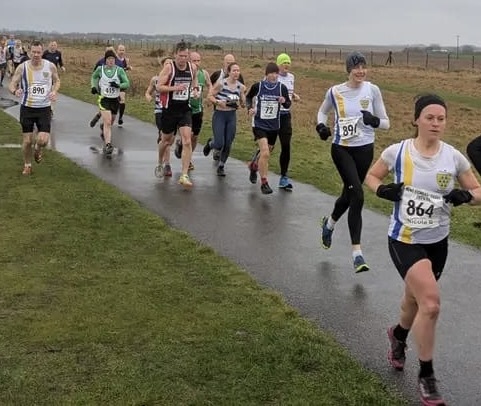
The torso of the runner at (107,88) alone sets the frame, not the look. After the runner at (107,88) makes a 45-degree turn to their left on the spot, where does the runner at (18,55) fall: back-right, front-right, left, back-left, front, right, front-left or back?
back-left

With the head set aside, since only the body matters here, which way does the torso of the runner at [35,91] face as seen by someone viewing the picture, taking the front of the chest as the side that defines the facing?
toward the camera

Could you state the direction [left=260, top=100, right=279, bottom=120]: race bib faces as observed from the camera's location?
facing the viewer

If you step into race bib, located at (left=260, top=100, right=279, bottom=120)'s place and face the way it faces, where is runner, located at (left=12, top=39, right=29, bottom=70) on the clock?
The runner is roughly at 5 o'clock from the race bib.

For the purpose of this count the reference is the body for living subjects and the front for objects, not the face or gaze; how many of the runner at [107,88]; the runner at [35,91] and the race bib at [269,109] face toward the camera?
3

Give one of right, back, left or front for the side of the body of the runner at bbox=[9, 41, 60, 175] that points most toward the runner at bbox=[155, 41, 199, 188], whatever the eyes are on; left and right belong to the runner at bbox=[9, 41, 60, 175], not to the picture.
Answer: left

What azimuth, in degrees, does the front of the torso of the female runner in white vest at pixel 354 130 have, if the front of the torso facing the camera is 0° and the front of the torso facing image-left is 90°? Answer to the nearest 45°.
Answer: approximately 315°

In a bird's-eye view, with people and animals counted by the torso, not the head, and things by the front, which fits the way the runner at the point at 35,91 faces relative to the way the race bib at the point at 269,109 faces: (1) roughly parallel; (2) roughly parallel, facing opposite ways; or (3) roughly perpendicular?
roughly parallel

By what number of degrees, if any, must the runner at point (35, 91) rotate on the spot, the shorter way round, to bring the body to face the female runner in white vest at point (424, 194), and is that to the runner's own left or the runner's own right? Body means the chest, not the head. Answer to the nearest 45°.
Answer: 0° — they already face them

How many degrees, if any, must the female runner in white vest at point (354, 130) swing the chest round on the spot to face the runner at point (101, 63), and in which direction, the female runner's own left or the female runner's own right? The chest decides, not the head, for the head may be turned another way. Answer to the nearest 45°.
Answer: approximately 180°

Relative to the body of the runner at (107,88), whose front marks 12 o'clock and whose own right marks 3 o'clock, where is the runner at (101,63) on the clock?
the runner at (101,63) is roughly at 6 o'clock from the runner at (107,88).

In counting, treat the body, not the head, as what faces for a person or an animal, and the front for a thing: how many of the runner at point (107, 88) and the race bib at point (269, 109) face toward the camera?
2

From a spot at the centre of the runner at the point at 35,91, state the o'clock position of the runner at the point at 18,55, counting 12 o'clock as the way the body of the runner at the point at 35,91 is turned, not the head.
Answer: the runner at the point at 18,55 is roughly at 6 o'clock from the runner at the point at 35,91.

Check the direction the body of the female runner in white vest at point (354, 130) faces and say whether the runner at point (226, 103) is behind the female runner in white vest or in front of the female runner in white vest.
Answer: behind
